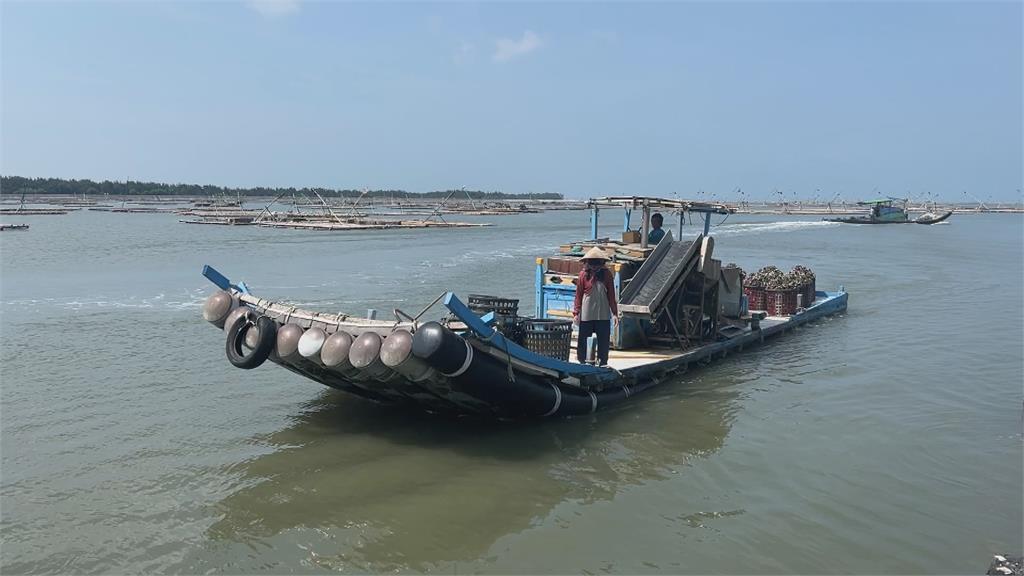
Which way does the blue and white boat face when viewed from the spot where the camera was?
facing the viewer and to the left of the viewer

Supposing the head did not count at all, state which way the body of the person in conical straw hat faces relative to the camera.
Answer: toward the camera
